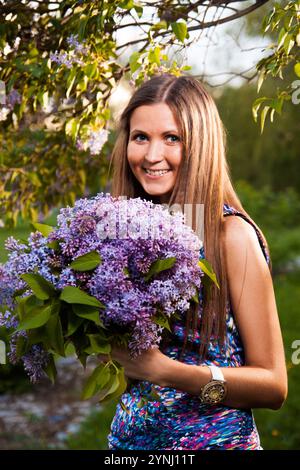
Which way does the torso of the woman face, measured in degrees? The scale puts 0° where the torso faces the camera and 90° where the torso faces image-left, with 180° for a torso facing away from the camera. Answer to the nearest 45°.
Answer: approximately 45°

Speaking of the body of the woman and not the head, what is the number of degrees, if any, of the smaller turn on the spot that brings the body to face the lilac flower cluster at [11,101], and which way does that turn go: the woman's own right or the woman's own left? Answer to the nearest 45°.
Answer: approximately 90° to the woman's own right
